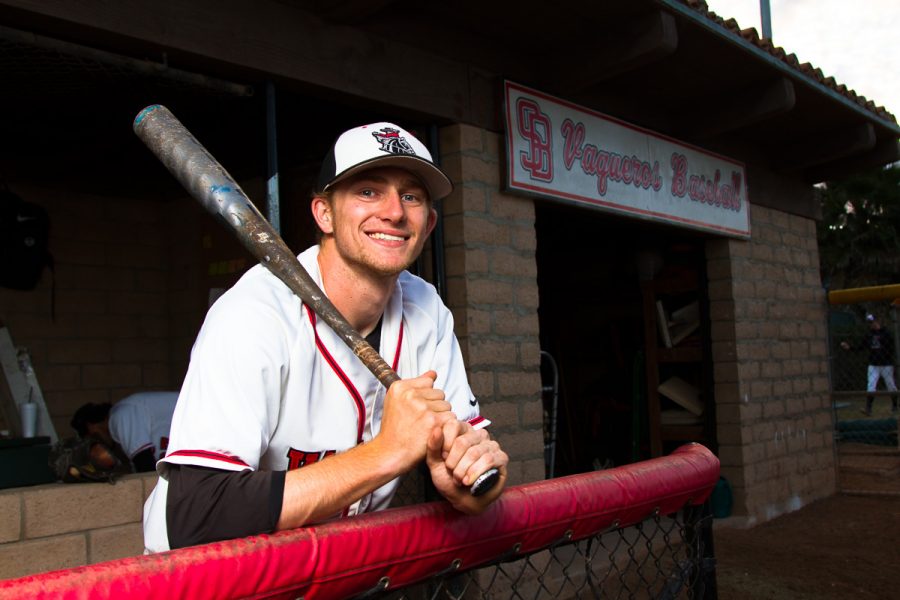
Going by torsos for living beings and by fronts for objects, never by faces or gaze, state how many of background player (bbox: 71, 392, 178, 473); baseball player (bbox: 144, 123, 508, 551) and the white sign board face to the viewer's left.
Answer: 1

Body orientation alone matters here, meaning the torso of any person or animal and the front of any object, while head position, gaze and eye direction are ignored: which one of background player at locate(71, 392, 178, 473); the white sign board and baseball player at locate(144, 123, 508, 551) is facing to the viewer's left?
the background player

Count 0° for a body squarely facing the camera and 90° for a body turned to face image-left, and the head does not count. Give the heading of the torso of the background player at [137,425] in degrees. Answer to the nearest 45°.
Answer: approximately 90°

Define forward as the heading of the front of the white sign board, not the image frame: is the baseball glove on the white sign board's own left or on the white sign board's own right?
on the white sign board's own right

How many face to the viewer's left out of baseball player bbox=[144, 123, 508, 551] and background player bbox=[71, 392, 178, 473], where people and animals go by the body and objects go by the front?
1

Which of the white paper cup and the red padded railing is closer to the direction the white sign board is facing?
the red padded railing

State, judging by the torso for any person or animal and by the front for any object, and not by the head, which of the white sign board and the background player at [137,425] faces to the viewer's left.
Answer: the background player

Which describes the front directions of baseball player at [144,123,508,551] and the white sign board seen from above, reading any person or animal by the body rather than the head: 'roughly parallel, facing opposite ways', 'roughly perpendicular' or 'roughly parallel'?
roughly parallel

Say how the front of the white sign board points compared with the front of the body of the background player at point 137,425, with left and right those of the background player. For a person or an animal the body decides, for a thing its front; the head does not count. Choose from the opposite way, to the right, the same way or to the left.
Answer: to the left

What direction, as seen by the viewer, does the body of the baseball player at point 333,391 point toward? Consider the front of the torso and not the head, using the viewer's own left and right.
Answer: facing the viewer and to the right of the viewer

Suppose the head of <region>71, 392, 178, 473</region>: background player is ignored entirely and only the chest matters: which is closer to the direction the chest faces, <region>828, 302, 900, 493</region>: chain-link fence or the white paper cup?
the white paper cup

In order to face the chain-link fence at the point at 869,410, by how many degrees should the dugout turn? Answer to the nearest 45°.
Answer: approximately 90° to its left

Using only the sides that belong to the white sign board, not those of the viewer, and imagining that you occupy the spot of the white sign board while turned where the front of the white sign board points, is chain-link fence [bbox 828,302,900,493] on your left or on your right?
on your left

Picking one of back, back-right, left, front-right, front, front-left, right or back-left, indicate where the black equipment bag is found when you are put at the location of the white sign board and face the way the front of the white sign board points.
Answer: back-right
